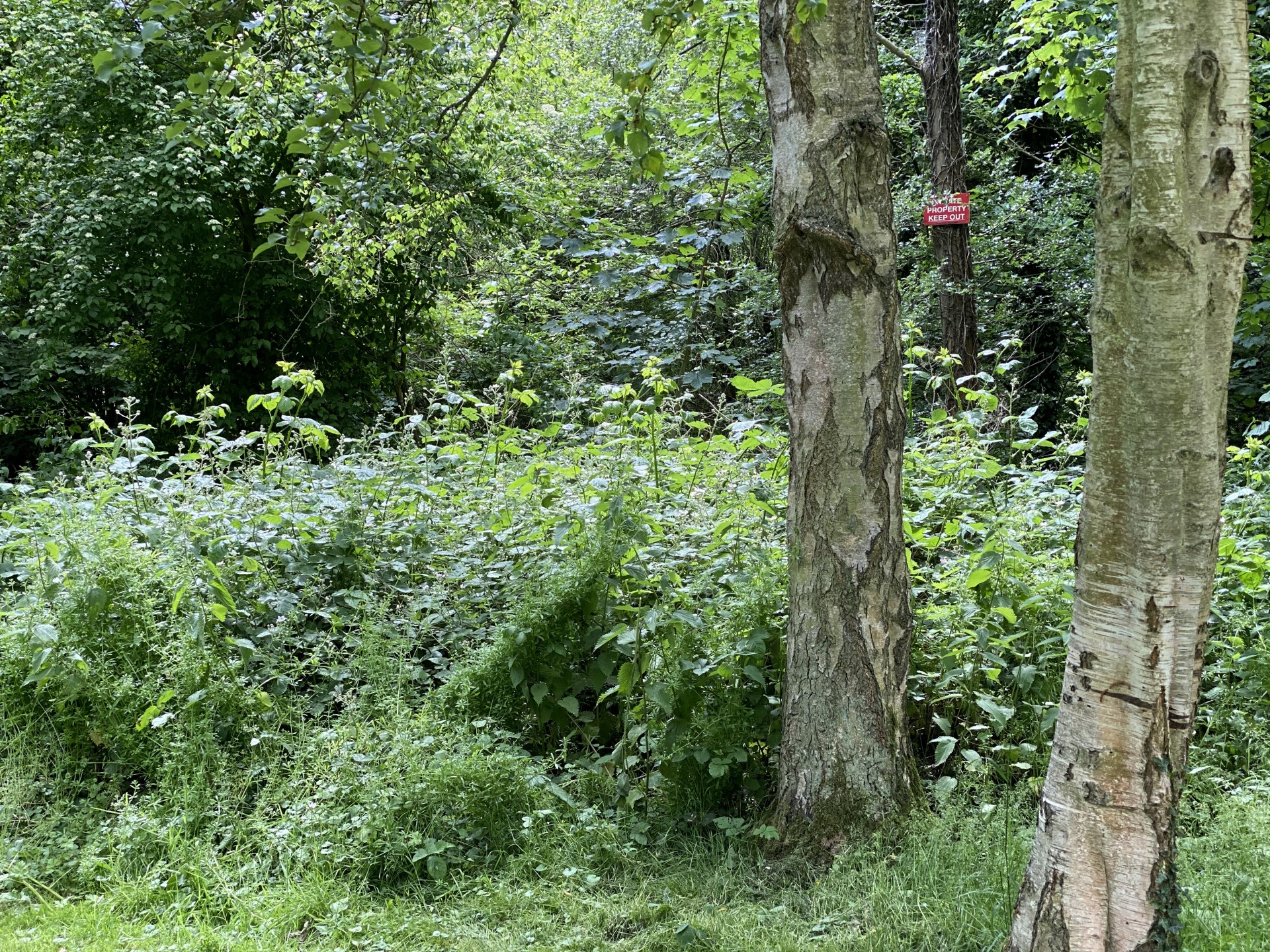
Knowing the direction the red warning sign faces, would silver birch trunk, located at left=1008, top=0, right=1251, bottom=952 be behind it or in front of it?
in front

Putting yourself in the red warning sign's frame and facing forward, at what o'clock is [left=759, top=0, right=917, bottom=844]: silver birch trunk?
The silver birch trunk is roughly at 12 o'clock from the red warning sign.

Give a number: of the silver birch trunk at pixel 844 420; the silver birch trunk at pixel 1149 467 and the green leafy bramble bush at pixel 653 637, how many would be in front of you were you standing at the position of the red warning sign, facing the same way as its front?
3

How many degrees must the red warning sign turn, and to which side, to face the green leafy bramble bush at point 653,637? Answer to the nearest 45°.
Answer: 0° — it already faces it

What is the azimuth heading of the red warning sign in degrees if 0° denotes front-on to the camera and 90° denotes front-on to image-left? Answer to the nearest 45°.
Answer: approximately 0°
